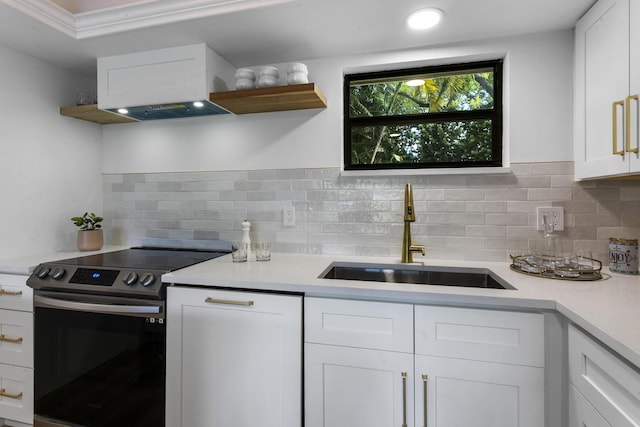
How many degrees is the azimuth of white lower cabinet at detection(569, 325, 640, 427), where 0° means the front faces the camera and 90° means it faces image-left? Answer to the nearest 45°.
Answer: approximately 45°

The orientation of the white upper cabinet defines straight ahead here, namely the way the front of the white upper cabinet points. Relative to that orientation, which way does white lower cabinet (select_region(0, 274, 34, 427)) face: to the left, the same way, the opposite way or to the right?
to the left

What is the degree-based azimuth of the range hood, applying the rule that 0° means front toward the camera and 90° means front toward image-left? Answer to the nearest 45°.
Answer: approximately 45°

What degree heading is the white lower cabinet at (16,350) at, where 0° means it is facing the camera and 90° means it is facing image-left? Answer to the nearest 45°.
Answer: approximately 45°

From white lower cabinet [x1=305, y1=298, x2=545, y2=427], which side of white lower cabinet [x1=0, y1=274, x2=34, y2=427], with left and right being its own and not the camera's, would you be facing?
left

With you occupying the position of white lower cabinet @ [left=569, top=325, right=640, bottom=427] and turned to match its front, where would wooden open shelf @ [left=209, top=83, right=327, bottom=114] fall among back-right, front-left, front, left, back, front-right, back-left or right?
front-right

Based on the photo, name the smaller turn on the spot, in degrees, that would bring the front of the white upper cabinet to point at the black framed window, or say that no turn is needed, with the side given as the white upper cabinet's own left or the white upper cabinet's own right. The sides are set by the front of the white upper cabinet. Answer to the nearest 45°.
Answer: approximately 45° to the white upper cabinet's own right
